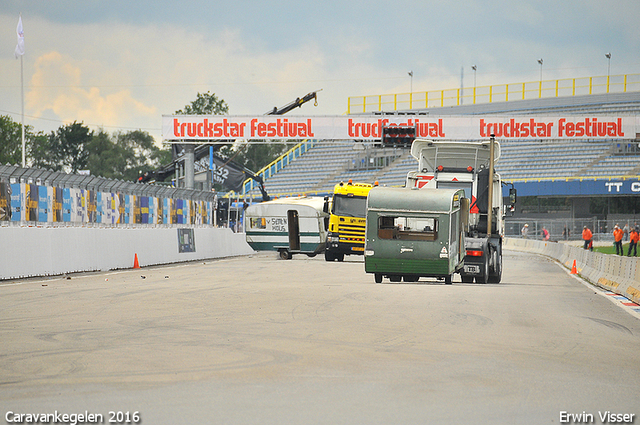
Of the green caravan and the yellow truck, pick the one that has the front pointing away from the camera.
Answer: the green caravan

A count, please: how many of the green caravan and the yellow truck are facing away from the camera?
1

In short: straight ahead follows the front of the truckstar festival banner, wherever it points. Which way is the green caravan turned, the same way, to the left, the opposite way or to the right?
the opposite way

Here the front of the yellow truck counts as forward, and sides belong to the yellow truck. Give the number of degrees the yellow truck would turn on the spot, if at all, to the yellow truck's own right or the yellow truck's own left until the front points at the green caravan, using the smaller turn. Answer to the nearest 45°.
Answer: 0° — it already faces it

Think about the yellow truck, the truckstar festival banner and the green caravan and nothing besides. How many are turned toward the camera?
2

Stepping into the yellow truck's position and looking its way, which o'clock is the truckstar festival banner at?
The truckstar festival banner is roughly at 6 o'clock from the yellow truck.

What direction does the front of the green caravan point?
away from the camera

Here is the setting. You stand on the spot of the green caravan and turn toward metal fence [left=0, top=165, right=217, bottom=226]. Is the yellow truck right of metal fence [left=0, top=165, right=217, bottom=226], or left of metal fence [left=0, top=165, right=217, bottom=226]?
right

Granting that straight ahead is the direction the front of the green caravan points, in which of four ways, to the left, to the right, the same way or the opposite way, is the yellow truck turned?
the opposite way

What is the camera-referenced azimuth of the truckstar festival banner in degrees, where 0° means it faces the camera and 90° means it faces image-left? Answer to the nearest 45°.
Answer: approximately 0°

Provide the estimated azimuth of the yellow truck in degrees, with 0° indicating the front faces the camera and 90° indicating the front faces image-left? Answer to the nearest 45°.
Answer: approximately 0°

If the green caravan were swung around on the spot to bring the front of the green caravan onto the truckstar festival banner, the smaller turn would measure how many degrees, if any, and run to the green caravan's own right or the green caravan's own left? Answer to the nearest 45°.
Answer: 0° — it already faces it
